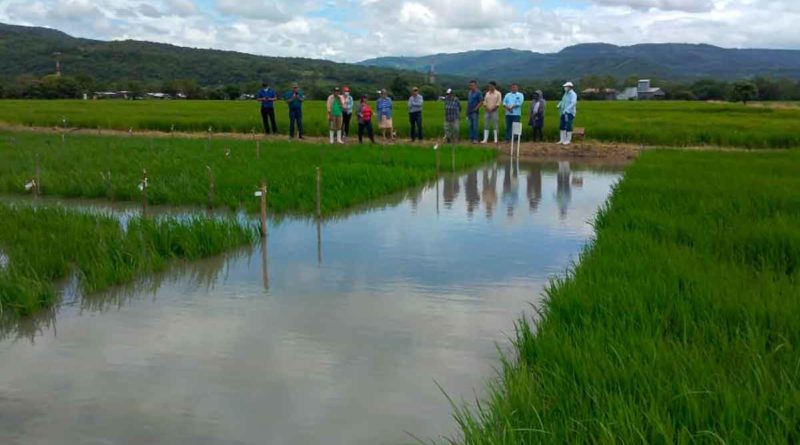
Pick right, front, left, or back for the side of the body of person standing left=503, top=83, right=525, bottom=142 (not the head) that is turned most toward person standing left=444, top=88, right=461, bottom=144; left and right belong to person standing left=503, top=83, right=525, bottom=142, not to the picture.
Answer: right

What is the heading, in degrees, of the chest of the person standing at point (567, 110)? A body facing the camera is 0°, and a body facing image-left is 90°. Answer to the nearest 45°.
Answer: approximately 45°

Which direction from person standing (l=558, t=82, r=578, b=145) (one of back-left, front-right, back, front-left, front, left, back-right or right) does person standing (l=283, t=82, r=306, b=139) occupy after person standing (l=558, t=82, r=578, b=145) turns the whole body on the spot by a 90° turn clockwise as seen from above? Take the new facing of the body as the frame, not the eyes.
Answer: front-left

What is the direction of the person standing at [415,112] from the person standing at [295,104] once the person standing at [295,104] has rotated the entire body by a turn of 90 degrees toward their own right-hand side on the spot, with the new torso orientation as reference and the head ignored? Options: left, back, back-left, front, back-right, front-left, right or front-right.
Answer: back

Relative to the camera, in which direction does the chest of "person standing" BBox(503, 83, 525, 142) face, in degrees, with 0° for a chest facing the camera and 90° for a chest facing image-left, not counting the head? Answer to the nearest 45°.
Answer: approximately 0°

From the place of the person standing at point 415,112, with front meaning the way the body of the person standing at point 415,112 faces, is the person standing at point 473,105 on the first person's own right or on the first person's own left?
on the first person's own left

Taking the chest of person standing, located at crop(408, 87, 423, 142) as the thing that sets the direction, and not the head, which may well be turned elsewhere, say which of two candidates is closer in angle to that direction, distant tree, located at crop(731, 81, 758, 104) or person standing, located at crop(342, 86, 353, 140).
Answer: the person standing

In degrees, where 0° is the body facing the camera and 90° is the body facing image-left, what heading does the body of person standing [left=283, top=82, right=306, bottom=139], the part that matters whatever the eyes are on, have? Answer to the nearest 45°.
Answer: approximately 0°

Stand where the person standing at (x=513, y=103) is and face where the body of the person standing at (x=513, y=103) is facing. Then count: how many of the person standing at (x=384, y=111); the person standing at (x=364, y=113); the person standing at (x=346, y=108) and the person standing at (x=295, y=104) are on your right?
4

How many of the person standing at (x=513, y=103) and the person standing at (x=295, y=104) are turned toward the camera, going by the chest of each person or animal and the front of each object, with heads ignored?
2

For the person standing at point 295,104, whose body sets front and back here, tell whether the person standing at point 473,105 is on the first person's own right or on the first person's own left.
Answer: on the first person's own left
